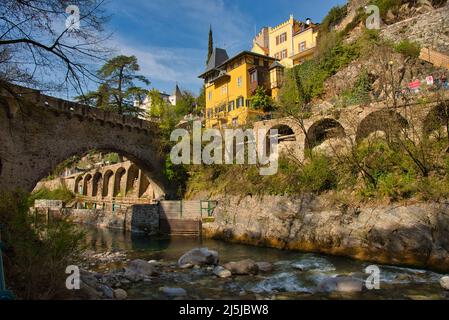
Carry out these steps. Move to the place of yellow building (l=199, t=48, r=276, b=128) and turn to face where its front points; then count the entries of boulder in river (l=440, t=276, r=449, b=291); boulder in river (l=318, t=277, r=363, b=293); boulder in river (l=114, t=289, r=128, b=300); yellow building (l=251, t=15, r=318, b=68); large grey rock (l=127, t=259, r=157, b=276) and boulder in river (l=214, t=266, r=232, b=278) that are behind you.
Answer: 1

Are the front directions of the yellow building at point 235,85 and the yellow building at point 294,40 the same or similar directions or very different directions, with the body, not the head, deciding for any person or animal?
same or similar directions

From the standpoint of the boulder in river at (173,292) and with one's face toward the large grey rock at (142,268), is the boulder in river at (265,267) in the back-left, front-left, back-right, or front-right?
front-right

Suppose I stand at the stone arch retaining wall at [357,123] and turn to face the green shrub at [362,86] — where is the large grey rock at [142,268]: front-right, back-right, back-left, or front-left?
back-left

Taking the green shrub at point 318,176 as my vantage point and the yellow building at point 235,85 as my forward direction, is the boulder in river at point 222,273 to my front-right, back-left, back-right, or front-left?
back-left

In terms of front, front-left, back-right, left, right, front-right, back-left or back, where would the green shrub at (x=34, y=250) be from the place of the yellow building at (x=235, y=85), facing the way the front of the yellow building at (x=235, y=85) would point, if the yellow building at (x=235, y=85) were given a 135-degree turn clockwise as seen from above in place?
back

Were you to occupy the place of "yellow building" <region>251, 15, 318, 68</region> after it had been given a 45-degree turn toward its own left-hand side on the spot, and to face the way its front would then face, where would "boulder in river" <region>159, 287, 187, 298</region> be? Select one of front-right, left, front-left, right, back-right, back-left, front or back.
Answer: front

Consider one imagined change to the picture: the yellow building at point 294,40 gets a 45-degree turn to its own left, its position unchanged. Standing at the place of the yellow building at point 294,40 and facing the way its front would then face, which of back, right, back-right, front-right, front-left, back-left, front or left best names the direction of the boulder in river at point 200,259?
front

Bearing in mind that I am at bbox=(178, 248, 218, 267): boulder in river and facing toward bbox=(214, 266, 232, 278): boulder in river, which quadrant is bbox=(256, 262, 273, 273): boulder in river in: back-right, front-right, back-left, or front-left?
front-left

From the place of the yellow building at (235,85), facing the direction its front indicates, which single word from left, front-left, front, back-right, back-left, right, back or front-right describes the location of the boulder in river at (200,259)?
front-left

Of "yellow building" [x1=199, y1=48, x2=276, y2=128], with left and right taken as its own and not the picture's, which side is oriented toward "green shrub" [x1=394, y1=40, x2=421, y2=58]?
left

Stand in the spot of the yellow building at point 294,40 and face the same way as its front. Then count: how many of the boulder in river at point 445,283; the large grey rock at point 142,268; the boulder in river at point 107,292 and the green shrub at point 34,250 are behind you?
0

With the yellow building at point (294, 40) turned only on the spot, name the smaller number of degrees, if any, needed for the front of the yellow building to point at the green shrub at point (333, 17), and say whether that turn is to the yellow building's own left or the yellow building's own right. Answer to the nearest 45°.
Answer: approximately 90° to the yellow building's own left

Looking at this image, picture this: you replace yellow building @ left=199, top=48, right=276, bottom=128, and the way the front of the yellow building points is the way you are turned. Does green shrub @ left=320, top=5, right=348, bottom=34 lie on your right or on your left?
on your left

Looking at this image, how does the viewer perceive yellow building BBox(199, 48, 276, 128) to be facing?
facing the viewer and to the left of the viewer

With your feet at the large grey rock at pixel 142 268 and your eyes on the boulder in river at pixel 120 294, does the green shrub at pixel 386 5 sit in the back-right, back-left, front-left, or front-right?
back-left

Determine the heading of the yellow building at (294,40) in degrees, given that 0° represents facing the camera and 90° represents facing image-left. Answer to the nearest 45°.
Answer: approximately 45°

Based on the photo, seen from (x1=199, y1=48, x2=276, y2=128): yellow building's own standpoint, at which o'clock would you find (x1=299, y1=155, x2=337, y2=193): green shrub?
The green shrub is roughly at 10 o'clock from the yellow building.

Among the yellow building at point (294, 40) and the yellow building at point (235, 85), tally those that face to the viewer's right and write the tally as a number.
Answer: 0
